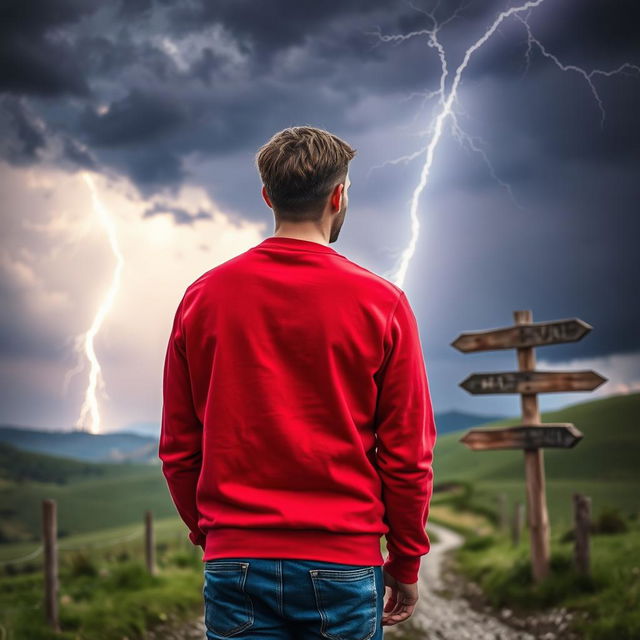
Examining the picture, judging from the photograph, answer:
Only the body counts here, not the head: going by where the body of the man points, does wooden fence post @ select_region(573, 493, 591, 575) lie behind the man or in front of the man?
in front

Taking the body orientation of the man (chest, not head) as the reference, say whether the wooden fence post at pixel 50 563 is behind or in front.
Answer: in front

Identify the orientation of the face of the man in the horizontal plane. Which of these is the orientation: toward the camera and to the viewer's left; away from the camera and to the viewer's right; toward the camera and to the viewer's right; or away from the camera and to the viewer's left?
away from the camera and to the viewer's right

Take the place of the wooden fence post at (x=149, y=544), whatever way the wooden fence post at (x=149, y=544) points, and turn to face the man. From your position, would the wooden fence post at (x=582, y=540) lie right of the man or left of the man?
left

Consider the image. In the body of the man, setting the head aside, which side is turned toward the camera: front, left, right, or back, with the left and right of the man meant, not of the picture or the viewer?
back

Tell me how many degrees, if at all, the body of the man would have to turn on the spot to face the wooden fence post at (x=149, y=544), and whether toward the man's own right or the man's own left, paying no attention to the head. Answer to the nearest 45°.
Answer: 0° — they already face it

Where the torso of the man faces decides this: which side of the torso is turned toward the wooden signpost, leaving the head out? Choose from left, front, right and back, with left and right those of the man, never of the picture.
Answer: front
